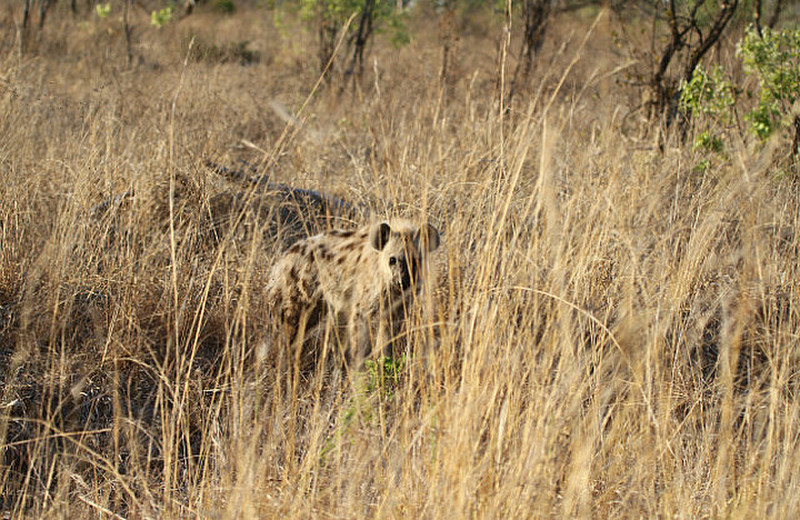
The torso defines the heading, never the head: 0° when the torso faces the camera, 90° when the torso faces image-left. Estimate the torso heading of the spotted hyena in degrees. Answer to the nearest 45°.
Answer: approximately 315°
